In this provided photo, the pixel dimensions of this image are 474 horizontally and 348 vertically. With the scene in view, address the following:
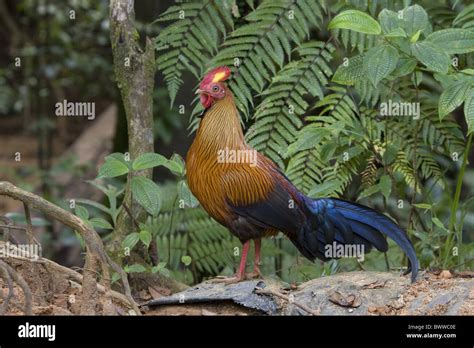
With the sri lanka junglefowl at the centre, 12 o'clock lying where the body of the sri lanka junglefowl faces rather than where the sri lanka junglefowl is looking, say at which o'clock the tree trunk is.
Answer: The tree trunk is roughly at 1 o'clock from the sri lanka junglefowl.

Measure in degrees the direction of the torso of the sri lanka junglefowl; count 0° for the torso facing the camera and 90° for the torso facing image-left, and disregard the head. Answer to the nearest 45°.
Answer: approximately 90°

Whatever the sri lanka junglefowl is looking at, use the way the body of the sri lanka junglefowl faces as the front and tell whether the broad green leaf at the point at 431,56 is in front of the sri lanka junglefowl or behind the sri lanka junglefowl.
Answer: behind

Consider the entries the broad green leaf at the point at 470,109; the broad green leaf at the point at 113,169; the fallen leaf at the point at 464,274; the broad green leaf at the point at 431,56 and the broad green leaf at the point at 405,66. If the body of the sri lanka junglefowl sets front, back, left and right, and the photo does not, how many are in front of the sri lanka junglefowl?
1

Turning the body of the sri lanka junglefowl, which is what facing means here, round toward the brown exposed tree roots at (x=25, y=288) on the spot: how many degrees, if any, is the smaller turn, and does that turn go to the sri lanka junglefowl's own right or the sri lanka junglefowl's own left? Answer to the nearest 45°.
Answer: approximately 45° to the sri lanka junglefowl's own left

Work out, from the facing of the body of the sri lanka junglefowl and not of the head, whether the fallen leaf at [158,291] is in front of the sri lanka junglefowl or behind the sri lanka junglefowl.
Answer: in front

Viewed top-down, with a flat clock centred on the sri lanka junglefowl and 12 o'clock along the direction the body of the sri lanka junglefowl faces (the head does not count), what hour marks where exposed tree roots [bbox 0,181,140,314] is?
The exposed tree roots is roughly at 11 o'clock from the sri lanka junglefowl.

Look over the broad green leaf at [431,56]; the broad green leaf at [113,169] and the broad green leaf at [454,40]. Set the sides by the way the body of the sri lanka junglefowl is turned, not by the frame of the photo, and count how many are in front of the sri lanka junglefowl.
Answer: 1
